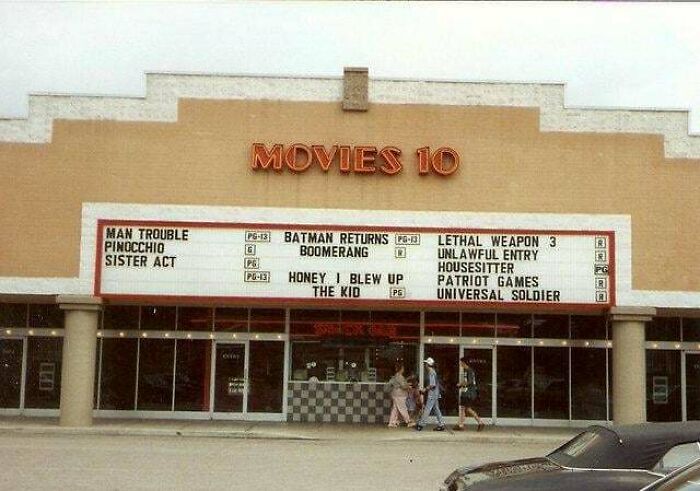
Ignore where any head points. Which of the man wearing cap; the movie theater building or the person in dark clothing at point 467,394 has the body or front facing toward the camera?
the movie theater building

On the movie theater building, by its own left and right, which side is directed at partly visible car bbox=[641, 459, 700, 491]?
front

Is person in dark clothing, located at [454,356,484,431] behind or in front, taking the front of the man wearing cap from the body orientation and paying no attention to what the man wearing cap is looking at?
behind

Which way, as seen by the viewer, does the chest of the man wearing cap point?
to the viewer's left

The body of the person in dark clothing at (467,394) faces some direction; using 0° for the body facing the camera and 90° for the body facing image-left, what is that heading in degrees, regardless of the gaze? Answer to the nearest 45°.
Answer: approximately 90°

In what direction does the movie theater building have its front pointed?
toward the camera

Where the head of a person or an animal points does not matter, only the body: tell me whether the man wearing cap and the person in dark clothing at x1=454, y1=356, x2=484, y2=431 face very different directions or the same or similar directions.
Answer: same or similar directions

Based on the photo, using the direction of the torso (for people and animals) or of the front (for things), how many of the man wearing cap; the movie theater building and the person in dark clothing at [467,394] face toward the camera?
1
